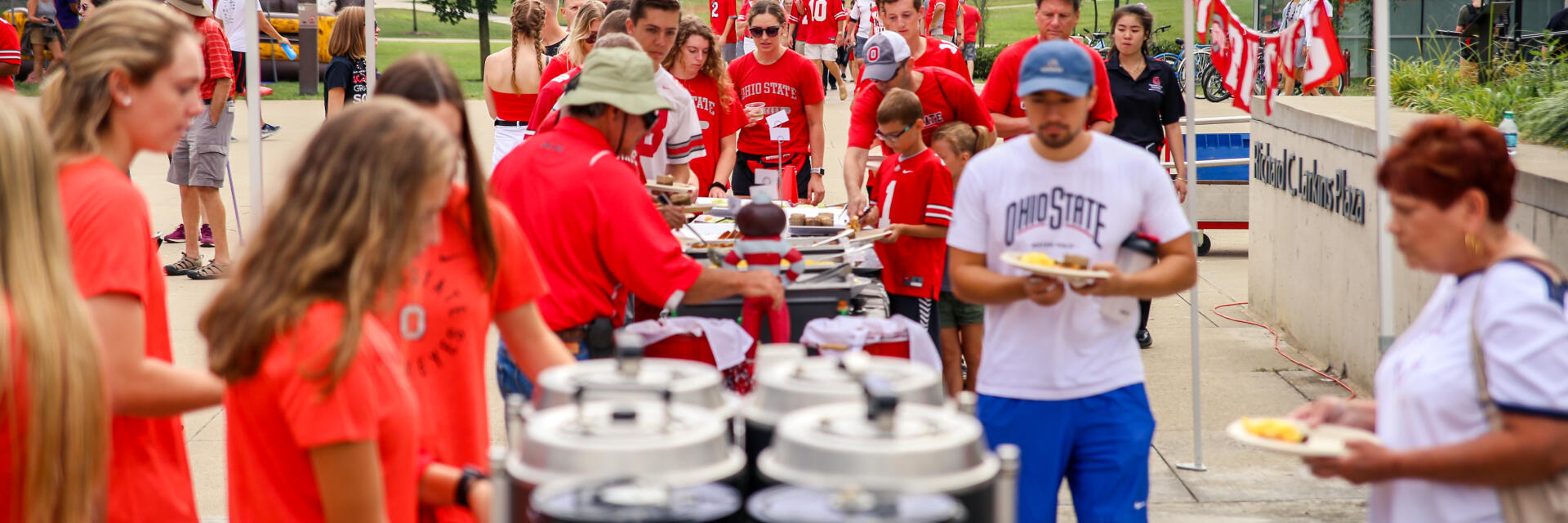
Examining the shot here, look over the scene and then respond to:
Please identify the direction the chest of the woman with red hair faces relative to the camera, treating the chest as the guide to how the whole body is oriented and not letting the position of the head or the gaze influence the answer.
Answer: to the viewer's left

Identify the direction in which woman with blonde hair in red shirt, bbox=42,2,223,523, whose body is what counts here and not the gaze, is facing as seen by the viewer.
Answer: to the viewer's right

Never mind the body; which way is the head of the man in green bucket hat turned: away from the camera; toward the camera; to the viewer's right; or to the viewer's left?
to the viewer's right

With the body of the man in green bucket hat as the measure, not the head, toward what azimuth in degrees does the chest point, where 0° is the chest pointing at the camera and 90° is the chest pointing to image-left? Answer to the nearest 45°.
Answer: approximately 225°

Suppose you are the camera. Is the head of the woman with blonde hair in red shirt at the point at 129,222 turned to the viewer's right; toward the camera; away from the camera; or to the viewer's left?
to the viewer's right

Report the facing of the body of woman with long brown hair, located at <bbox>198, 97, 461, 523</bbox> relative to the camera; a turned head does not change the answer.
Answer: to the viewer's right

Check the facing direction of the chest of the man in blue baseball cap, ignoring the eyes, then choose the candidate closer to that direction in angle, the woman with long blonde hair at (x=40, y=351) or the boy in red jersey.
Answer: the woman with long blonde hair

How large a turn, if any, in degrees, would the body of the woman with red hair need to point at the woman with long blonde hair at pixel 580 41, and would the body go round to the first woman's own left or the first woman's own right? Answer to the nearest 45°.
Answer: approximately 45° to the first woman's own right
